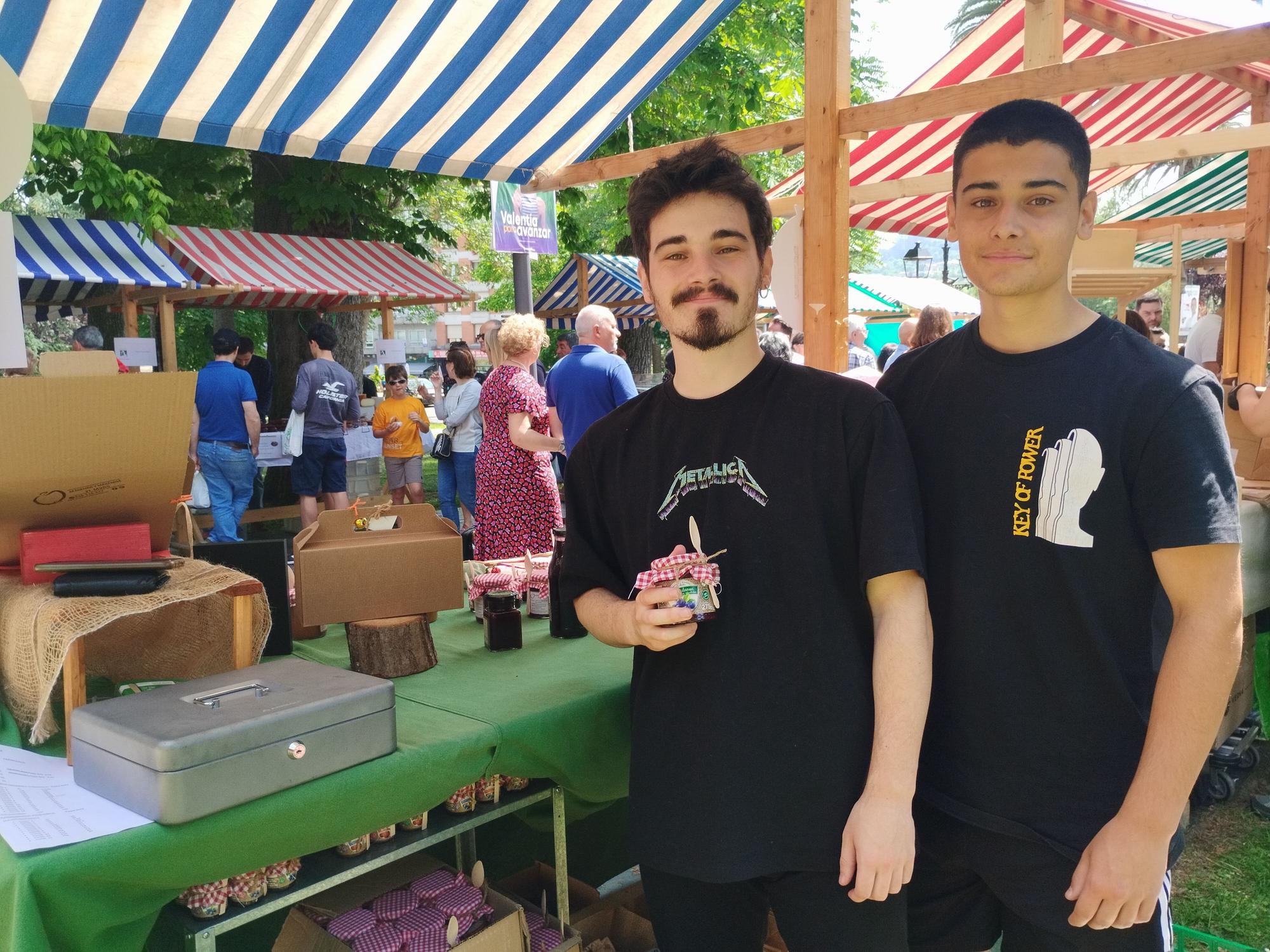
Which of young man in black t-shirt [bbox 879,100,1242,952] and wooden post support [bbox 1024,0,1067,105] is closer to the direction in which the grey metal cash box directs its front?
the young man in black t-shirt

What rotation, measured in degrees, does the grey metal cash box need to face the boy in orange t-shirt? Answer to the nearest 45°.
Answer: approximately 135° to its left

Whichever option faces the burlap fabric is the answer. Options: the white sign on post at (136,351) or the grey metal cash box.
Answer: the white sign on post

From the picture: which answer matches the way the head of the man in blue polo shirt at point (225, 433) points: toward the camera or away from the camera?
away from the camera

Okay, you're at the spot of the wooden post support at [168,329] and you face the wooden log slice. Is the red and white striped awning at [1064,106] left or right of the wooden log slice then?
left

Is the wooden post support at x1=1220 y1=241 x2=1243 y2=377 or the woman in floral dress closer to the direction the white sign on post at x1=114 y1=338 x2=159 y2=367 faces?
the woman in floral dress

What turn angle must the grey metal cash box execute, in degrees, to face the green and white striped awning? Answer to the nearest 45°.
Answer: approximately 90° to its left

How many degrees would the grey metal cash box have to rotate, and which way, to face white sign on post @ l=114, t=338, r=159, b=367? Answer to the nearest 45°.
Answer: approximately 135° to its left

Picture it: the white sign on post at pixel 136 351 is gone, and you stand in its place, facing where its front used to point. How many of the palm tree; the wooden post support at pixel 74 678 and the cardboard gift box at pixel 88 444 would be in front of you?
2

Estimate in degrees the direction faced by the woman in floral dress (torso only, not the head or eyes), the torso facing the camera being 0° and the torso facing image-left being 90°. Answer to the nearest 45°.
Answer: approximately 225°
